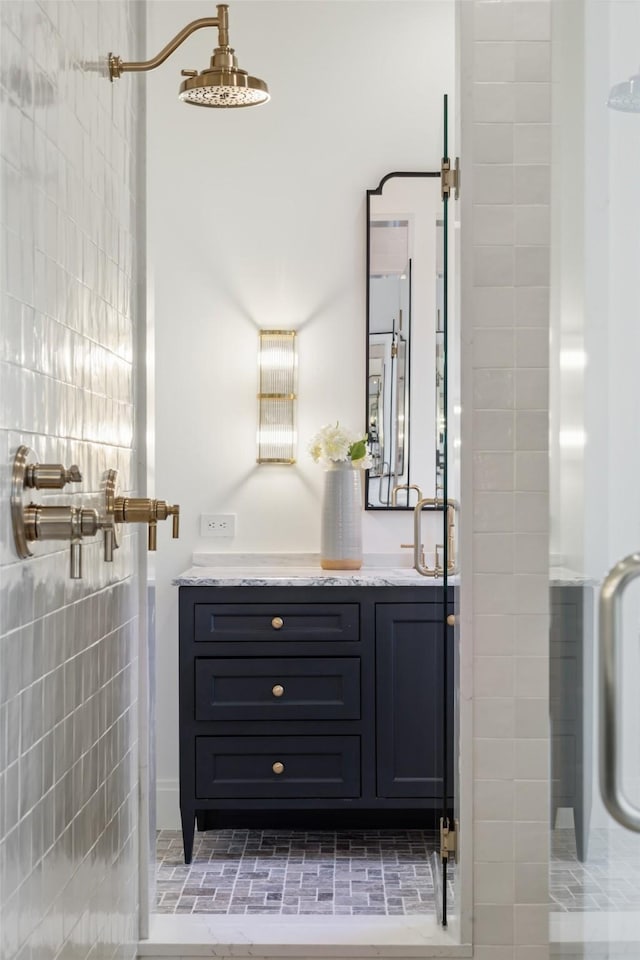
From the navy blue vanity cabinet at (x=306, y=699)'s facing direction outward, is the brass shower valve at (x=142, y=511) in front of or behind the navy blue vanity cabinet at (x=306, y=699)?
in front

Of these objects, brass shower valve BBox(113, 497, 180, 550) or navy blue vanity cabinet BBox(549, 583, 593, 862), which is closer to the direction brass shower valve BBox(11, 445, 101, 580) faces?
the navy blue vanity cabinet

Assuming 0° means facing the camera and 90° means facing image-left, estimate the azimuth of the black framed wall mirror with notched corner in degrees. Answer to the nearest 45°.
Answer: approximately 0°

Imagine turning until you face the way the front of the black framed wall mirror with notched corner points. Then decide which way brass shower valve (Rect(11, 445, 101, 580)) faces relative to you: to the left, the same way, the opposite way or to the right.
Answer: to the left

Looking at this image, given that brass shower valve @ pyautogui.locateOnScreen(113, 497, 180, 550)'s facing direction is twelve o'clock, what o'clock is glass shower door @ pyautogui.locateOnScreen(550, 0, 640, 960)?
The glass shower door is roughly at 1 o'clock from the brass shower valve.

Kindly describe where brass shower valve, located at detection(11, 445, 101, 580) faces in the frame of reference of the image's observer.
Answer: facing to the right of the viewer

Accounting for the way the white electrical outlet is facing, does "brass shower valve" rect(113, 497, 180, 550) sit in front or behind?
in front

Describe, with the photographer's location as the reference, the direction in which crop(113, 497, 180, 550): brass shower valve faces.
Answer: facing to the right of the viewer

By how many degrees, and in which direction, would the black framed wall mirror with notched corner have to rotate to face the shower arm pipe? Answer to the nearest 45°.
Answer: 0° — it already faces it
